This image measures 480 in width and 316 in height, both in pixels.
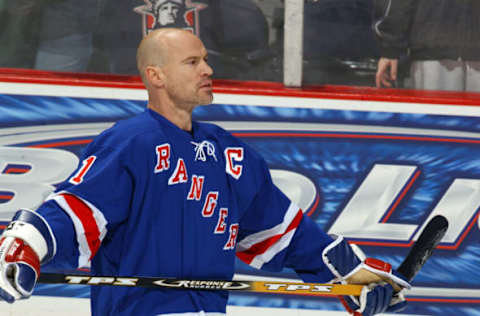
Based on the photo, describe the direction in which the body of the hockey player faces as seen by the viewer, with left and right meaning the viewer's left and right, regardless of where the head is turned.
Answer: facing the viewer and to the right of the viewer

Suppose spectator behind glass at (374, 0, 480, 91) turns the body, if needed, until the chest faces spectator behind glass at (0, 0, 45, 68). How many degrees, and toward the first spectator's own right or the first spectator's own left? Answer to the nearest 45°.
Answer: approximately 90° to the first spectator's own right

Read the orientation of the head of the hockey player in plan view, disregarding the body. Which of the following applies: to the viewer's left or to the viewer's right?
to the viewer's right

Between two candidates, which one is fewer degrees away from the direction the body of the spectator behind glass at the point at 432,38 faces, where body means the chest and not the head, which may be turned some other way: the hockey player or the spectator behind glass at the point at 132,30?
the hockey player

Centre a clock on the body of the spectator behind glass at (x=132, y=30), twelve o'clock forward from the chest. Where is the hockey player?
The hockey player is roughly at 12 o'clock from the spectator behind glass.

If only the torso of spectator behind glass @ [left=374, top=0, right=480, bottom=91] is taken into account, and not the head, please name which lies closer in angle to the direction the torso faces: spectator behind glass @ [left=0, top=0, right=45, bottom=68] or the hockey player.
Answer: the hockey player

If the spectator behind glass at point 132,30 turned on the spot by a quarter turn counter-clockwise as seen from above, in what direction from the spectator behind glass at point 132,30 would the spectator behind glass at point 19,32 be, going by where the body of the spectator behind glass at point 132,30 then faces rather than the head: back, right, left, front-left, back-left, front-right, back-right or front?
back

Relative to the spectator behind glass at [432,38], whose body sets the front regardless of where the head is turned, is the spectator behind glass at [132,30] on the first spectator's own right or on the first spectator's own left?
on the first spectator's own right

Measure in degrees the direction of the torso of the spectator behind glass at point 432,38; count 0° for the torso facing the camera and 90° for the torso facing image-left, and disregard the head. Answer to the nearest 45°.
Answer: approximately 0°
